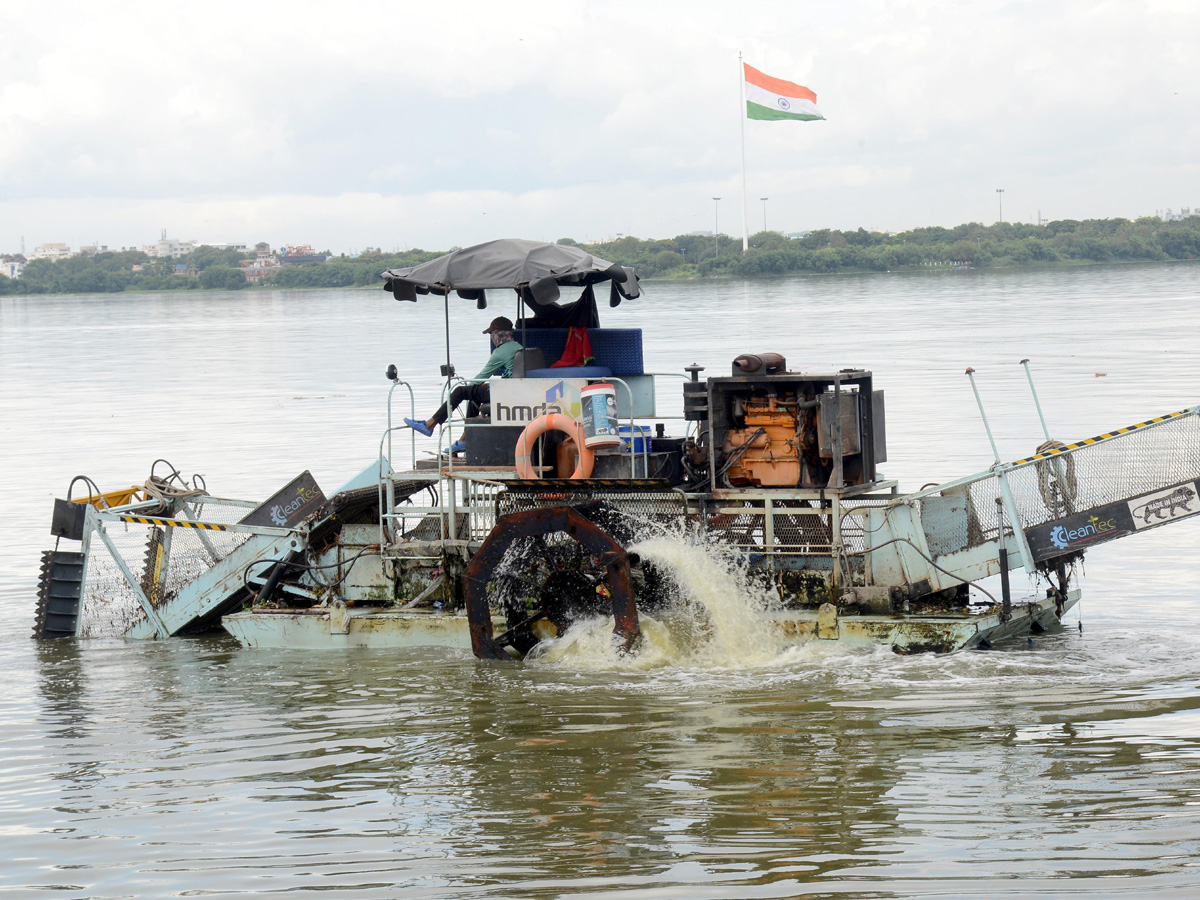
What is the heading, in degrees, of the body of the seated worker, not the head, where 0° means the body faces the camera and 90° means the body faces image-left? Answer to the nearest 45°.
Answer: approximately 90°

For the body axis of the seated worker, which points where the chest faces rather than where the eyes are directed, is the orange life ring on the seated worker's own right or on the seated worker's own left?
on the seated worker's own left

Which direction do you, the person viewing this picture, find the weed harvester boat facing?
facing to the left of the viewer
